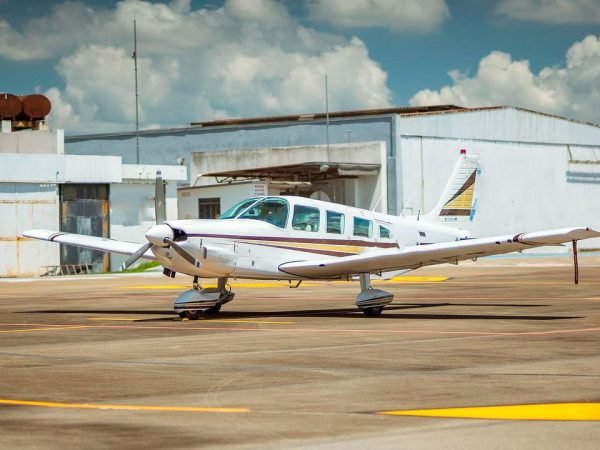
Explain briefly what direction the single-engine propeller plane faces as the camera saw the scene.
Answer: facing the viewer and to the left of the viewer
